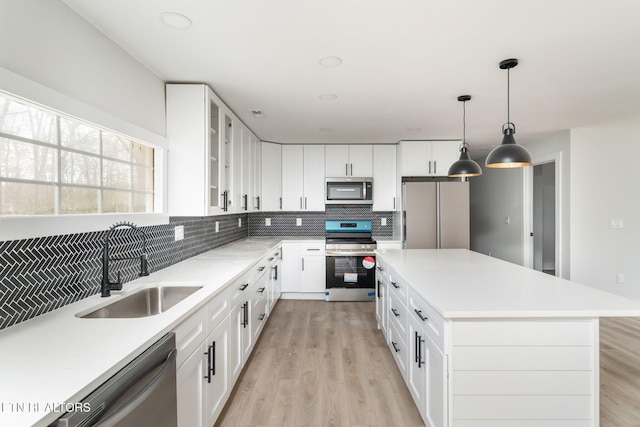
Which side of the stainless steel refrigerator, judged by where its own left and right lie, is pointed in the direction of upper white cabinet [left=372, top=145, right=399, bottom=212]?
right

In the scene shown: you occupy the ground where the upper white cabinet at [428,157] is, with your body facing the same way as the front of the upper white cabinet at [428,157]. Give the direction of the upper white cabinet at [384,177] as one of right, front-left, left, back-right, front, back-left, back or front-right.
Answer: right

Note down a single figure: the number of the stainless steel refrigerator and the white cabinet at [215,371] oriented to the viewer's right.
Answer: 1

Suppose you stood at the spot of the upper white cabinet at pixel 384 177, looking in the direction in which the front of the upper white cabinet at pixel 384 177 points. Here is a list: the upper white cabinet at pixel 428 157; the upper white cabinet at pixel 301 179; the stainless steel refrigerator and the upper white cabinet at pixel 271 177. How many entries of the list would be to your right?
2

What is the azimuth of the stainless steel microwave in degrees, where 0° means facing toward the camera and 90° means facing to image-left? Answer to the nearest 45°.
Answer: approximately 0°

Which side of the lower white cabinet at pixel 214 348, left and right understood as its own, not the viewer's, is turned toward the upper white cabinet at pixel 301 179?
left

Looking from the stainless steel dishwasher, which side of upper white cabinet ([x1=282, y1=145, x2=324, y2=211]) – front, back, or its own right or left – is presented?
front

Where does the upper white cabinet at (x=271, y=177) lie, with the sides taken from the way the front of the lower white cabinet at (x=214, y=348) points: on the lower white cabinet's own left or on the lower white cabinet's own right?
on the lower white cabinet's own left

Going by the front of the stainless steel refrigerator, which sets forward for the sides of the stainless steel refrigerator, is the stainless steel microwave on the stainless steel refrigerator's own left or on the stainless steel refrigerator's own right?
on the stainless steel refrigerator's own right

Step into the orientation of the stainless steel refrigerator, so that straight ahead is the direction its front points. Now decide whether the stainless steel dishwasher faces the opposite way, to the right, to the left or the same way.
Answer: to the left

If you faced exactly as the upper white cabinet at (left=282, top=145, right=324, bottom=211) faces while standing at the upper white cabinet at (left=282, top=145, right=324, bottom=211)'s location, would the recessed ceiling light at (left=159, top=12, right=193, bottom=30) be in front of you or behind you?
in front

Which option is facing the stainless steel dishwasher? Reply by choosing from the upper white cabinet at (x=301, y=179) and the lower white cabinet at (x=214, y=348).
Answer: the upper white cabinet
